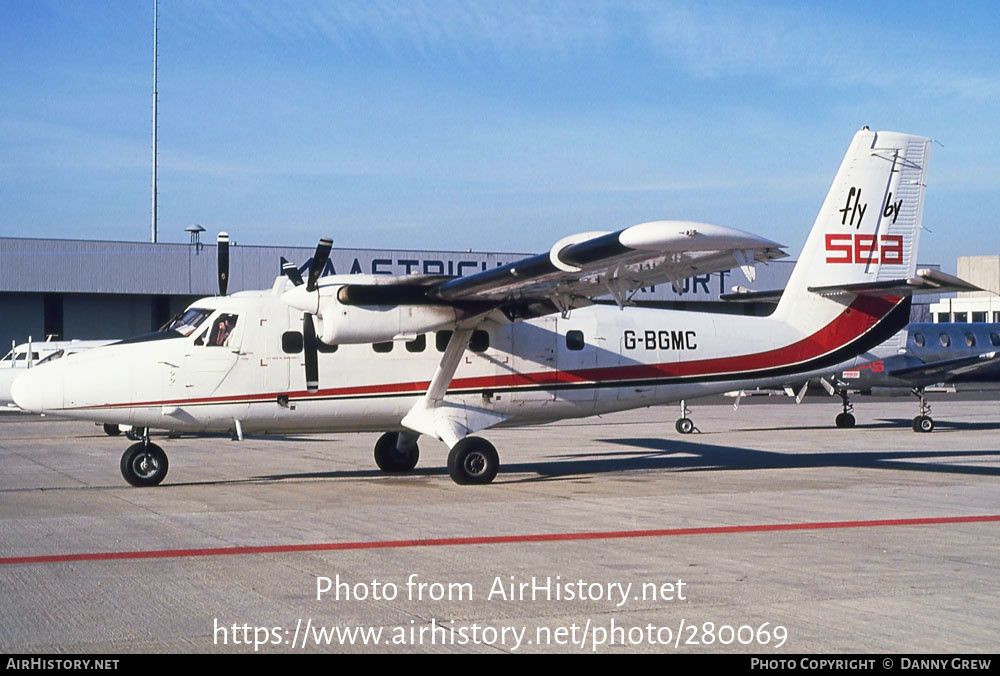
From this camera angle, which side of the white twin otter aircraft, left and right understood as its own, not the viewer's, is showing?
left

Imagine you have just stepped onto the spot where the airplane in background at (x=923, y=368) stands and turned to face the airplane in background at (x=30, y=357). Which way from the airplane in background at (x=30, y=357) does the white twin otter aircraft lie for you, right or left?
left

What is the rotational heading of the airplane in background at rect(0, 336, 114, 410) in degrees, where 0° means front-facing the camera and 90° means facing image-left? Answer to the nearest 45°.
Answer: approximately 90°

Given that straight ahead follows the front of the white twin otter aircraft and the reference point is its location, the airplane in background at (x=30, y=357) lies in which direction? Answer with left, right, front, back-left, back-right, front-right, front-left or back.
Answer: front-right

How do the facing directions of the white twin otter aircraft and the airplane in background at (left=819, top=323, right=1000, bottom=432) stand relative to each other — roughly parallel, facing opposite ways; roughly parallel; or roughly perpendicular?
roughly parallel

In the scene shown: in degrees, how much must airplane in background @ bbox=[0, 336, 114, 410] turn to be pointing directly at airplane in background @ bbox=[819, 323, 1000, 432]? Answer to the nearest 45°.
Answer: approximately 135° to its left

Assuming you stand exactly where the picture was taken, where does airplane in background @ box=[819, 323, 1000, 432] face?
facing to the left of the viewer

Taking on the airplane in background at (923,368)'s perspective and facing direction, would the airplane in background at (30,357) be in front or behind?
in front

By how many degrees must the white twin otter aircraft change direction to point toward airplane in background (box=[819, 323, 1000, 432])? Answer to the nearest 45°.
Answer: approximately 135° to its right

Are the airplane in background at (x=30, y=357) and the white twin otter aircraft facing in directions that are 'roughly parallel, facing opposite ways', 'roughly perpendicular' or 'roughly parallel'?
roughly parallel
